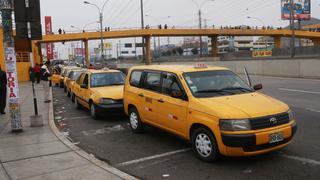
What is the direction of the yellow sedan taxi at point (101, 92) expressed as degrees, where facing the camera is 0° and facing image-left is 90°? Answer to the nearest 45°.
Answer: approximately 315°

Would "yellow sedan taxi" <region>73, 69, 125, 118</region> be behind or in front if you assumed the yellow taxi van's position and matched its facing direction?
behind

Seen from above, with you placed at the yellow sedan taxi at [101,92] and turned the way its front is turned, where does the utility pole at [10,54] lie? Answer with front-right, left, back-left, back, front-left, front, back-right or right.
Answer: right

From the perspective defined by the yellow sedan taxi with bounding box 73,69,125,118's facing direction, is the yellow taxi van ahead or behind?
ahead

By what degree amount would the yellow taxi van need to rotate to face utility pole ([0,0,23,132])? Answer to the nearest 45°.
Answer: approximately 180°

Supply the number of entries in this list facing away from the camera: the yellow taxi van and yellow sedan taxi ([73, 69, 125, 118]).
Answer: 0

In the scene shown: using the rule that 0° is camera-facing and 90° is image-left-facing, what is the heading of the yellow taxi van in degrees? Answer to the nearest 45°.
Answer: approximately 315°
